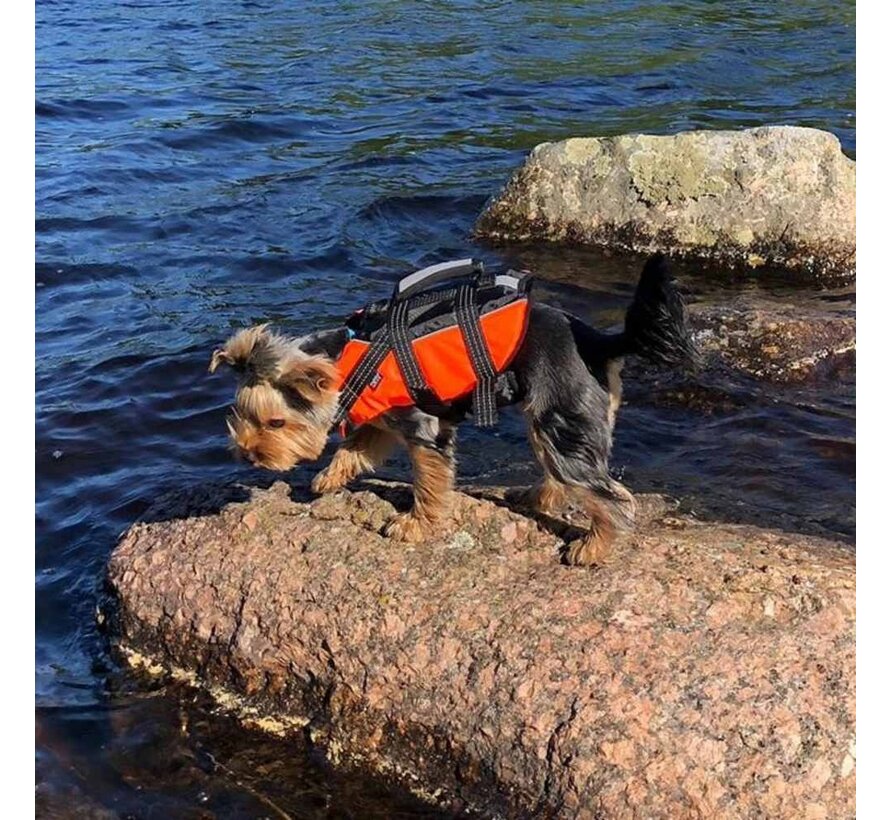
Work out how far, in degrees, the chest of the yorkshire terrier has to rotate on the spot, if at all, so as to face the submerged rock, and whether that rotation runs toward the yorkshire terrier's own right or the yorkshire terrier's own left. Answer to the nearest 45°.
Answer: approximately 135° to the yorkshire terrier's own right

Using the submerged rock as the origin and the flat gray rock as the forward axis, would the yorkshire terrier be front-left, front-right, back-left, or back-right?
back-left

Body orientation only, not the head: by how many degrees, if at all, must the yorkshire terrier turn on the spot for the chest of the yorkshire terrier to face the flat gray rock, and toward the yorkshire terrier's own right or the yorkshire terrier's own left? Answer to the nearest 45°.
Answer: approximately 90° to the yorkshire terrier's own right

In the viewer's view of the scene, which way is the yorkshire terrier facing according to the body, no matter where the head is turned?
to the viewer's left
